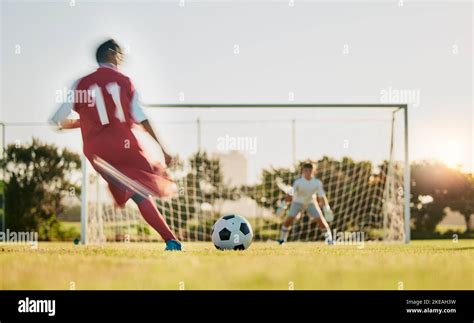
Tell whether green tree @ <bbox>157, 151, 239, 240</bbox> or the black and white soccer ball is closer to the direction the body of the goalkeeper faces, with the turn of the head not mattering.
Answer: the black and white soccer ball

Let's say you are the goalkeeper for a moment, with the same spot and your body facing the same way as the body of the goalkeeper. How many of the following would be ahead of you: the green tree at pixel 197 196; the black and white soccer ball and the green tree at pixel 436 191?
1

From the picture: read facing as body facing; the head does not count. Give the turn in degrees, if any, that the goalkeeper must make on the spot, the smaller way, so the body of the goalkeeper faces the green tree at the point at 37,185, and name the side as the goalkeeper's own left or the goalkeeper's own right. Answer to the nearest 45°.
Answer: approximately 135° to the goalkeeper's own right

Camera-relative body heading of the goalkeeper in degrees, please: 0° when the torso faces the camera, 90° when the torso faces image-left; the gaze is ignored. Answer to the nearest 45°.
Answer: approximately 0°

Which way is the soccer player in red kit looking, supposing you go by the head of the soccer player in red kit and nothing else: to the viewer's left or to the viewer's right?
to the viewer's right

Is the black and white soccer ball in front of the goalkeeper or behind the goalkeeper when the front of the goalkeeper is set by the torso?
in front

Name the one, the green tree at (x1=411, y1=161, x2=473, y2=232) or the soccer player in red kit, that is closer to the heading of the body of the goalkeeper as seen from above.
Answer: the soccer player in red kit

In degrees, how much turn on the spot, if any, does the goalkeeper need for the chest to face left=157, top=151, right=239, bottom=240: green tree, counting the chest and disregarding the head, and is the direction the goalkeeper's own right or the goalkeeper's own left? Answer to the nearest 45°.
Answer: approximately 135° to the goalkeeper's own right

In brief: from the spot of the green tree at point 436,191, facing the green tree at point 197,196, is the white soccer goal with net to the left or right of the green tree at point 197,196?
left

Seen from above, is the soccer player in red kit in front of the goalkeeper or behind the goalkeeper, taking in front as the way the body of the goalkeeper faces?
in front
